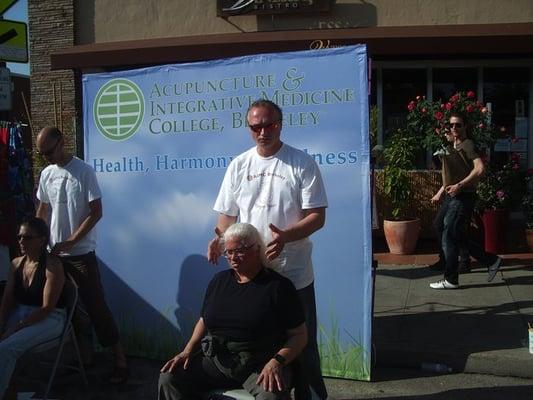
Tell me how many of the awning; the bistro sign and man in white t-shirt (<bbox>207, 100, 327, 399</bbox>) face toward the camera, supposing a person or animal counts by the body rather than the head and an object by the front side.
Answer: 3

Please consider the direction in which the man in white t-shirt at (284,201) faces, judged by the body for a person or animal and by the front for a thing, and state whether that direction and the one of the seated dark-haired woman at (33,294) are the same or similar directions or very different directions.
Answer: same or similar directions

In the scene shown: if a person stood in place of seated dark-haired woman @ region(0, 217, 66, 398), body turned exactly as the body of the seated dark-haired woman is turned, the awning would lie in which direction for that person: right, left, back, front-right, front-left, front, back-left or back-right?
back

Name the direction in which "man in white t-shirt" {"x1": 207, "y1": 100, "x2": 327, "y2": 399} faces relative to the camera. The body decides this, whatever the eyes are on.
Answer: toward the camera

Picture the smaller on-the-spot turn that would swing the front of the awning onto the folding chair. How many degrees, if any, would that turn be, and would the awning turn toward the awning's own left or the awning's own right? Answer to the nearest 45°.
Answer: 0° — it already faces it

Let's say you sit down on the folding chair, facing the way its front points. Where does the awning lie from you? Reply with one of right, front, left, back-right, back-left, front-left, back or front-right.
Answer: back

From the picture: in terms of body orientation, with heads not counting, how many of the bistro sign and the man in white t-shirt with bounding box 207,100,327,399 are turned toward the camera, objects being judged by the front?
2

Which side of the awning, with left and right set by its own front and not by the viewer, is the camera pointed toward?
front

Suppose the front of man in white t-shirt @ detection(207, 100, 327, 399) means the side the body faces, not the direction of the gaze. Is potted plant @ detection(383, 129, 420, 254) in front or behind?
behind

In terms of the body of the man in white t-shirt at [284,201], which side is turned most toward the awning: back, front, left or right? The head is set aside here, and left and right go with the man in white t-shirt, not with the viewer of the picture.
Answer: back

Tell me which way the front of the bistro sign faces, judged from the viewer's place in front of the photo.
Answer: facing the viewer
